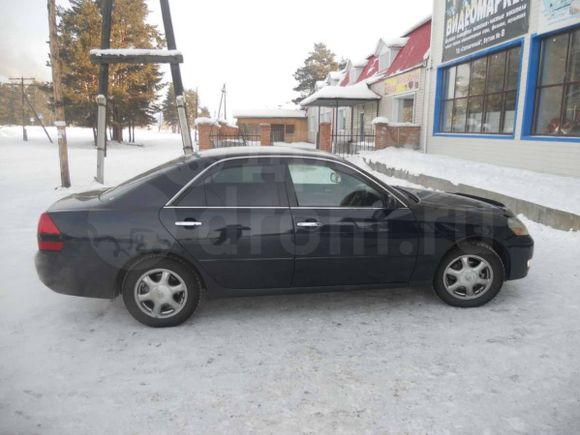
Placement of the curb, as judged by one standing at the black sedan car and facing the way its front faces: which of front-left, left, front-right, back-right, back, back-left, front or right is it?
front-left

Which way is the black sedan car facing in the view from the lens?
facing to the right of the viewer

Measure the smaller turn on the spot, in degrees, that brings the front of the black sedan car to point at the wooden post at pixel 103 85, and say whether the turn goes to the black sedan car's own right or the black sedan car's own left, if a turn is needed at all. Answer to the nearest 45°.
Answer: approximately 135° to the black sedan car's own left

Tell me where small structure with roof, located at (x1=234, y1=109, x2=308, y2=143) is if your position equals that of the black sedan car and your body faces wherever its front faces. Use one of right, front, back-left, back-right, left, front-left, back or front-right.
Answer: left

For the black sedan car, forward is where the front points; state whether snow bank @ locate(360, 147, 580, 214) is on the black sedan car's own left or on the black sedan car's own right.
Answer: on the black sedan car's own left

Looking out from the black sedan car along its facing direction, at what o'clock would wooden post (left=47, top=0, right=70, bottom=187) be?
The wooden post is roughly at 8 o'clock from the black sedan car.

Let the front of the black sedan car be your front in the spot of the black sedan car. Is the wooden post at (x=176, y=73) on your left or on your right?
on your left

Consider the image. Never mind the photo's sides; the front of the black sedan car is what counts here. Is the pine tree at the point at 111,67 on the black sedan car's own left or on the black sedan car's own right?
on the black sedan car's own left
